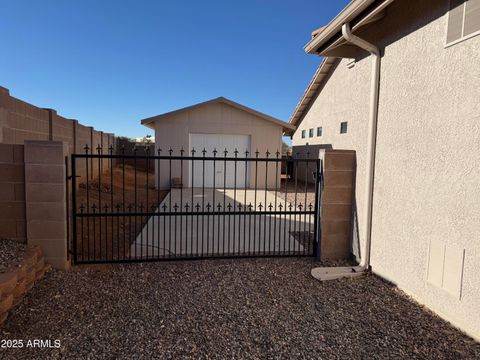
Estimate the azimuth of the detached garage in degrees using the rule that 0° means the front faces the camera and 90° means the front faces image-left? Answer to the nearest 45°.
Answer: approximately 0°

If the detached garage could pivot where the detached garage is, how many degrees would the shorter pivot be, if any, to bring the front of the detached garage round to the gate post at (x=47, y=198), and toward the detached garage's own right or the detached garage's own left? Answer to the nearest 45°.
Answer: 0° — it already faces it

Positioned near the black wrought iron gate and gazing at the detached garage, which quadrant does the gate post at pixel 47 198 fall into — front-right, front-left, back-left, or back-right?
back-left

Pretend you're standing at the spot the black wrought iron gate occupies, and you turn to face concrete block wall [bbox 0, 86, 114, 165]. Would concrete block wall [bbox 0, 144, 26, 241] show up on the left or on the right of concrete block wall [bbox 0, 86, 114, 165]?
left

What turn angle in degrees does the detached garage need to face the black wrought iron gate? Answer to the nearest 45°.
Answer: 0° — it already faces it

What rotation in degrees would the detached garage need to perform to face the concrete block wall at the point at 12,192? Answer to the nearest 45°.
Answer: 0° — it already faces it

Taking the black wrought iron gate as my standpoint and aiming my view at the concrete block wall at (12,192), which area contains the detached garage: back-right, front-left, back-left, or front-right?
back-right
